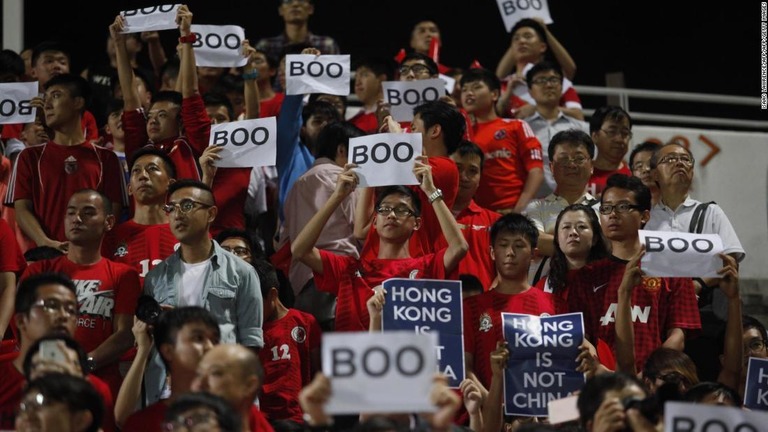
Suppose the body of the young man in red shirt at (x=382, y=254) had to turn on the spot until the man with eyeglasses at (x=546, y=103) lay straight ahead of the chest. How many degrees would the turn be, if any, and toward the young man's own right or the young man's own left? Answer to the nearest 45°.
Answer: approximately 135° to the young man's own left

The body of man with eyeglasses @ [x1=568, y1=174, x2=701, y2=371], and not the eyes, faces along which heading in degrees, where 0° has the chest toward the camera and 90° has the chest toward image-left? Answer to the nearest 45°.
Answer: approximately 45°

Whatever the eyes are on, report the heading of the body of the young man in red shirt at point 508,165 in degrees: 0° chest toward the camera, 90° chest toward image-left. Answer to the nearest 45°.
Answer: approximately 45°

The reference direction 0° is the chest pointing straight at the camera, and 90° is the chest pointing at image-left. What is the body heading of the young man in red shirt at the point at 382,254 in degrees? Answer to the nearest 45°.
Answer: approximately 0°

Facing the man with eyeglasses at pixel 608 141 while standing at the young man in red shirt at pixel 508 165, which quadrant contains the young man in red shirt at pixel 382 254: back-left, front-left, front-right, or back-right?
back-right

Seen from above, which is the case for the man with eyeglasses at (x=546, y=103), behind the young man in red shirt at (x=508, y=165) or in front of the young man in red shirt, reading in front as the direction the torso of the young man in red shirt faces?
behind

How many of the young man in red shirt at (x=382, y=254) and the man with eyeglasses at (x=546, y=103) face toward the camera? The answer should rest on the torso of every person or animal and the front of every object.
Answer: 2

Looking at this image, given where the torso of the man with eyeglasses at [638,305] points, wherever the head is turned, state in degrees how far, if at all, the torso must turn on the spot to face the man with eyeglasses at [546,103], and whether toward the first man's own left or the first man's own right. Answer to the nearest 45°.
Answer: approximately 135° to the first man's own right

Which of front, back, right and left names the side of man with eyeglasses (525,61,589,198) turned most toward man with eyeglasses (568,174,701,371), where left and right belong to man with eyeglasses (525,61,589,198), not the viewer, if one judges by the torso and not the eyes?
front

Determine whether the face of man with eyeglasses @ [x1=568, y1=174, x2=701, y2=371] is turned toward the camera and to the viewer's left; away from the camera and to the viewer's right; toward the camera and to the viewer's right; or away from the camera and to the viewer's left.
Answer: toward the camera and to the viewer's left
